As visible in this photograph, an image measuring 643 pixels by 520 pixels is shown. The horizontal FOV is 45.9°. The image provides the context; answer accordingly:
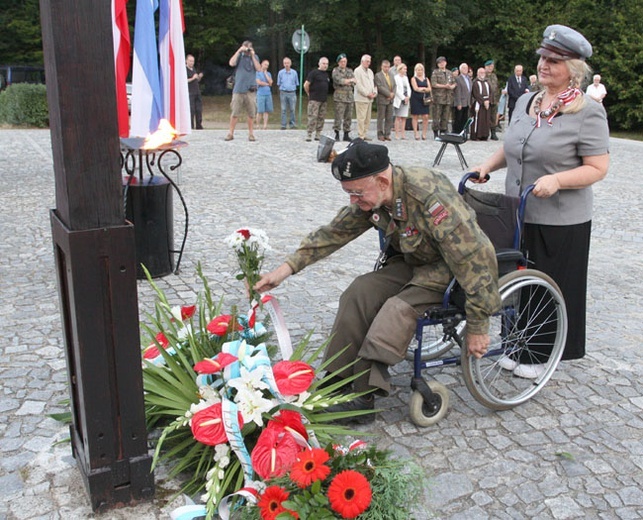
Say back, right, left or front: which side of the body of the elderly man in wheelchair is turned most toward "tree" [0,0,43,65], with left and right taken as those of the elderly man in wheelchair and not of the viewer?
right

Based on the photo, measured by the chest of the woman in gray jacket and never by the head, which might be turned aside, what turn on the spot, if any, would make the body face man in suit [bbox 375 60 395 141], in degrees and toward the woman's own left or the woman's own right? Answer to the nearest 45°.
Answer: approximately 135° to the woman's own right

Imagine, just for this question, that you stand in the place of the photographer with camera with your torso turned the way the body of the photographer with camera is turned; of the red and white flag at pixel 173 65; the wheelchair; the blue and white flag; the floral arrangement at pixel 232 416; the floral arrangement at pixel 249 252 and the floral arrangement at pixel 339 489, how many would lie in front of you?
6

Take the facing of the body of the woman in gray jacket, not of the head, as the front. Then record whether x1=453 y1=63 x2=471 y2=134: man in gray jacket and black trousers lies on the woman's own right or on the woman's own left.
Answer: on the woman's own right

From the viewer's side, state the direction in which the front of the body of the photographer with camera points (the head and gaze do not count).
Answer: toward the camera

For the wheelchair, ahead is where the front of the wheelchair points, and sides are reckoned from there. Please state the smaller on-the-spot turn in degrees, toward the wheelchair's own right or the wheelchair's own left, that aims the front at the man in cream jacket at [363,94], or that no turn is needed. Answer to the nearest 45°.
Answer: approximately 135° to the wheelchair's own right

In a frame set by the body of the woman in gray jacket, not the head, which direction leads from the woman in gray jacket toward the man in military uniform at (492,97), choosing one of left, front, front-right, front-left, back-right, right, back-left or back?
back-right

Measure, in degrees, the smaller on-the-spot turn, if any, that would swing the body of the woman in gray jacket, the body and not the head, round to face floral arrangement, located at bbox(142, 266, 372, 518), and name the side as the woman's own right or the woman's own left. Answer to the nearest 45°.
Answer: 0° — they already face it

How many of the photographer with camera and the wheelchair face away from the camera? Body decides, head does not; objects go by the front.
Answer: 0

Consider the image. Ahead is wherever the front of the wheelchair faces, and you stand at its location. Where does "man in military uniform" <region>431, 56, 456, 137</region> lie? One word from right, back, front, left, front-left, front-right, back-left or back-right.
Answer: back-right

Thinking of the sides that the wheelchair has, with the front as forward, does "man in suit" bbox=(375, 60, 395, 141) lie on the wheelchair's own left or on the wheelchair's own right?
on the wheelchair's own right

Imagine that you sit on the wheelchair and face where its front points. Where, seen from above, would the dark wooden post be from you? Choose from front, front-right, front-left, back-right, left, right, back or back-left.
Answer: front

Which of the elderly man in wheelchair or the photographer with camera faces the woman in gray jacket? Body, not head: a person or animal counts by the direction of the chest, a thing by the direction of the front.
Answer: the photographer with camera

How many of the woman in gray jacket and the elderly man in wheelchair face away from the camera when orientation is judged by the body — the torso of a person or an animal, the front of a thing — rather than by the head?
0

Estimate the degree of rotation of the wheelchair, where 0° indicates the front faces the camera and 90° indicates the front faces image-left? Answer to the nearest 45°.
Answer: approximately 45°
